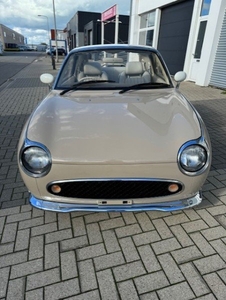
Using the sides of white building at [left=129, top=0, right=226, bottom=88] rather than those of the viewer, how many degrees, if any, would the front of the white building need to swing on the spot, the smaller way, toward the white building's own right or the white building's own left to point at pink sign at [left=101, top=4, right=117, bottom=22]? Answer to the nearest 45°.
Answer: approximately 90° to the white building's own right

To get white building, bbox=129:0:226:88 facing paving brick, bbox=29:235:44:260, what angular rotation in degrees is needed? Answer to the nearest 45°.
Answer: approximately 45° to its left

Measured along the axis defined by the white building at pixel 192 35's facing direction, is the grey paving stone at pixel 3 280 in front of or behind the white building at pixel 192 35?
in front

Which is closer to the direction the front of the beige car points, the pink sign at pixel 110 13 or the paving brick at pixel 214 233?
the paving brick

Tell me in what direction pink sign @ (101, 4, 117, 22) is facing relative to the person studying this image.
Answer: facing the viewer and to the left of the viewer

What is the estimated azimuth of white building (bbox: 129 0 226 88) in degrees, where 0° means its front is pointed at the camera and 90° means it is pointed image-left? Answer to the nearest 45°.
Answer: approximately 45°

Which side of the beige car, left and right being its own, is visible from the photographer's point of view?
front

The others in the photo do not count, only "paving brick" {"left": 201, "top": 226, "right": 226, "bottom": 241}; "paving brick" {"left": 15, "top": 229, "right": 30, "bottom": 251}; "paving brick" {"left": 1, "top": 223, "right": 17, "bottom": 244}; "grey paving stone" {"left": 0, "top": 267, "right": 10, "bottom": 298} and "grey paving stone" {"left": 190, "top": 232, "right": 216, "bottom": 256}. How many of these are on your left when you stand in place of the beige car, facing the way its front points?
2

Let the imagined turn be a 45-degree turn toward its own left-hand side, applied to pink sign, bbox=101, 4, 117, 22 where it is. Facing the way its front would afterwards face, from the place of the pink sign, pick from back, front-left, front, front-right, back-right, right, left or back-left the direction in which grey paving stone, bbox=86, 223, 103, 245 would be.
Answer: front

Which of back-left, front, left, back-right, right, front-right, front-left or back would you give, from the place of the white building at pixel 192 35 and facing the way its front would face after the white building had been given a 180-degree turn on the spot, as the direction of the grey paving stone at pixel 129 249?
back-right

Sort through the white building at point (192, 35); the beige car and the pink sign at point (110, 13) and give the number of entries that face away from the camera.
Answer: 0

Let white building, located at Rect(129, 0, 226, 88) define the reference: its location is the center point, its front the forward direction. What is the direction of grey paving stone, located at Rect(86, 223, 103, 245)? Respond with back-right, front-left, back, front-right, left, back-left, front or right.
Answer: front-left
